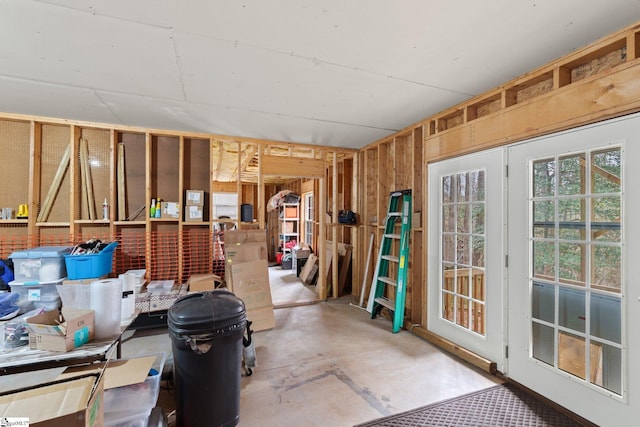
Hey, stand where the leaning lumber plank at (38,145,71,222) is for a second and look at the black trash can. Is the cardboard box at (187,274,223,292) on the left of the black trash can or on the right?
left

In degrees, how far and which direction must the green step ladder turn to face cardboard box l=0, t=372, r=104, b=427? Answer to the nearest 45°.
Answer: approximately 45° to its left

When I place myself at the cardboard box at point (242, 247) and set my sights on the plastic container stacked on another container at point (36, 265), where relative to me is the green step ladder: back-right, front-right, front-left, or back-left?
back-left

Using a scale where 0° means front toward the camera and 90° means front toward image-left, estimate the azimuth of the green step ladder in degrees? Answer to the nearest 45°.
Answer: approximately 45°

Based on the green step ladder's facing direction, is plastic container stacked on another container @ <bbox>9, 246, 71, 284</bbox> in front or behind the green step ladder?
in front

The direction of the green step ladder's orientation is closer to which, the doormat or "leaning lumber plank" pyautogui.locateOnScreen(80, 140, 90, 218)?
the leaning lumber plank

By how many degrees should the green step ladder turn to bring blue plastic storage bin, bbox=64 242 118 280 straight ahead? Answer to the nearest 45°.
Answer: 0° — it already faces it

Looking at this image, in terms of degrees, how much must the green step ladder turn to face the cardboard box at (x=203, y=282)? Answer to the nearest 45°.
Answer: approximately 45° to its right

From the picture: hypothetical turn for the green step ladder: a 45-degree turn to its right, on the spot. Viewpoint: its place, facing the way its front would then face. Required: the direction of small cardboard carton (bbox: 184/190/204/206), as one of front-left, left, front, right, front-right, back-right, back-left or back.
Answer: front

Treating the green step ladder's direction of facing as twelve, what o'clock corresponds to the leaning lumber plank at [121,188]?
The leaning lumber plank is roughly at 1 o'clock from the green step ladder.

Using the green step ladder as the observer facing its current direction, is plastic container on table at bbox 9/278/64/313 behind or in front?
in front

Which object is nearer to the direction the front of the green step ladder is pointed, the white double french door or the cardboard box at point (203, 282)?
the cardboard box

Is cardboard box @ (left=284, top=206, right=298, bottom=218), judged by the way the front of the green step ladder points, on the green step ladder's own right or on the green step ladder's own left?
on the green step ladder's own right

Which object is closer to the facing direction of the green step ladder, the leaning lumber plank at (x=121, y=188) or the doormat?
the leaning lumber plank

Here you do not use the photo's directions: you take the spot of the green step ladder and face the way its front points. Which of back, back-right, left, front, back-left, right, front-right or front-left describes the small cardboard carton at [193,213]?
front-right

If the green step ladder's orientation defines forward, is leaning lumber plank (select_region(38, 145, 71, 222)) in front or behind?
in front

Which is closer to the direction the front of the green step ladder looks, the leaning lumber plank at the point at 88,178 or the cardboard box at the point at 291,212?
the leaning lumber plank
